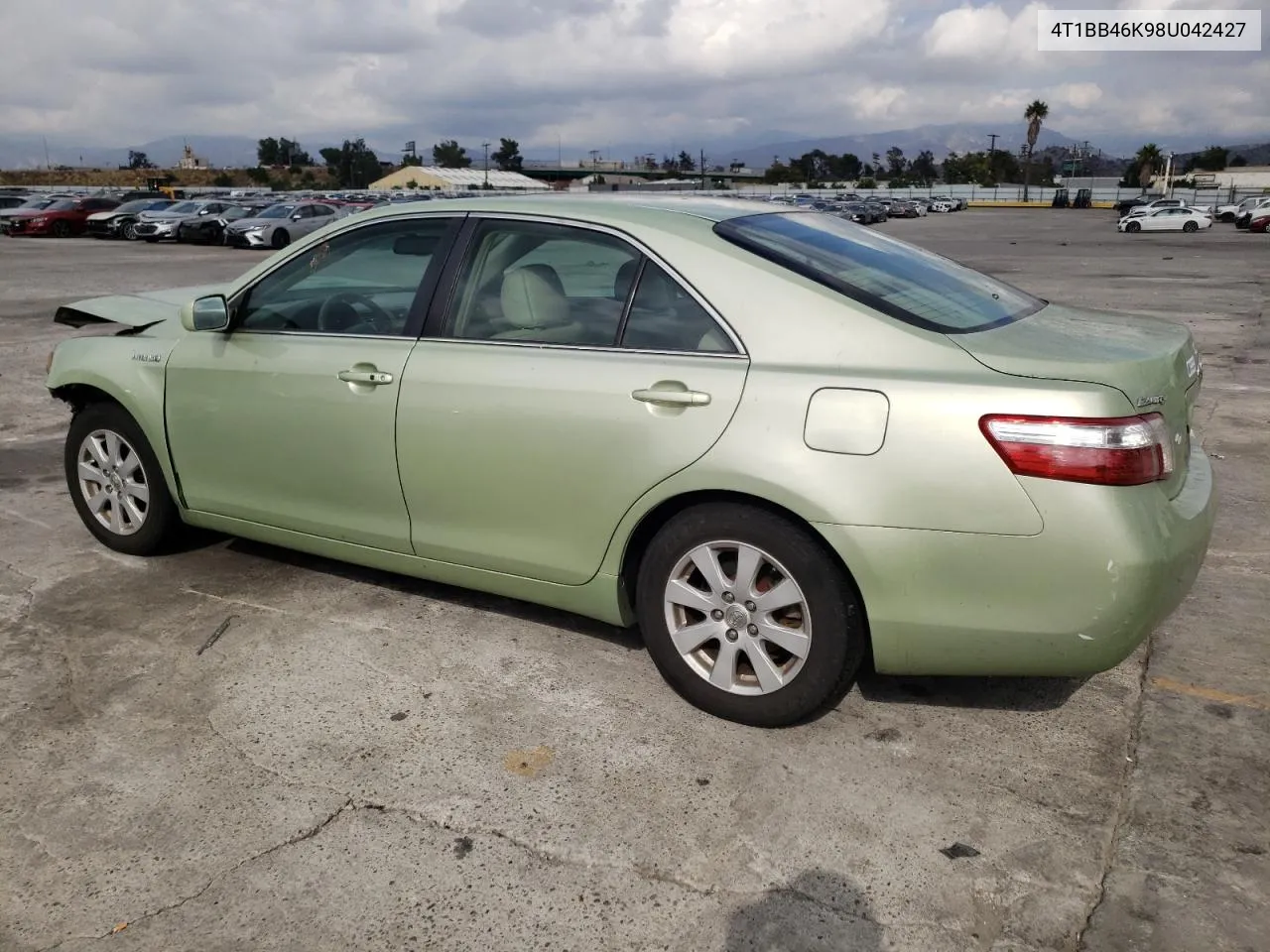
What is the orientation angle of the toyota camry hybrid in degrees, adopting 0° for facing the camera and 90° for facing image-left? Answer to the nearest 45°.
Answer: approximately 135°

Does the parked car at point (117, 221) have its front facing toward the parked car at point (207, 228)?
no

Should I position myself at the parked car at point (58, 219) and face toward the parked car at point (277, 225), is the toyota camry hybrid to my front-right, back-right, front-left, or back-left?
front-right

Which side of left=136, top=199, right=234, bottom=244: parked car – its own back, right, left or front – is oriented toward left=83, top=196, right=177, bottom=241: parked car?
right

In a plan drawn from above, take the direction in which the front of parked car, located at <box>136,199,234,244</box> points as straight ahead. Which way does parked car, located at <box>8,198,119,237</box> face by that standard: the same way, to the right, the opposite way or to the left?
the same way

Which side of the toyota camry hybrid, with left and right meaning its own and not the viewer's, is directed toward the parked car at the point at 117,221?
front

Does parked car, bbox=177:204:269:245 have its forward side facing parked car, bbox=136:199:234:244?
no

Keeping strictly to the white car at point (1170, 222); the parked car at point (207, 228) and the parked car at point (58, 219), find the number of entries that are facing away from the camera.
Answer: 0

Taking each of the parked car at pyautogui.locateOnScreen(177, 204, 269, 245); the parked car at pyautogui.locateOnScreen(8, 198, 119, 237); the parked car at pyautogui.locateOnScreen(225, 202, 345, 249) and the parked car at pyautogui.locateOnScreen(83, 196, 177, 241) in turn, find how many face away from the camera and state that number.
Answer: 0

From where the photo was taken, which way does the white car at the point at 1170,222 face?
to the viewer's left

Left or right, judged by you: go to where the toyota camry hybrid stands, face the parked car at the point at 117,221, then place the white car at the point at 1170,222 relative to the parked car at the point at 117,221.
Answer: right

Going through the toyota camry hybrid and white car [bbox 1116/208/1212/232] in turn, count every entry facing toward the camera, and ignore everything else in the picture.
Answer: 0

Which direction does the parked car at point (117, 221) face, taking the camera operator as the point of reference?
facing the viewer and to the left of the viewer

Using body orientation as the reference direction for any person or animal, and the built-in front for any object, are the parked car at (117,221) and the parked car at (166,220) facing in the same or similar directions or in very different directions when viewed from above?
same or similar directions

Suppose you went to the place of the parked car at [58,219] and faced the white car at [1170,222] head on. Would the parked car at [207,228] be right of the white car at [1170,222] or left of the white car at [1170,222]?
right

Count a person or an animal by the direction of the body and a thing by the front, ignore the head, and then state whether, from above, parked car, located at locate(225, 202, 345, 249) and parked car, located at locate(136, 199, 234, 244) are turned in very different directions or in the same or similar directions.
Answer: same or similar directions

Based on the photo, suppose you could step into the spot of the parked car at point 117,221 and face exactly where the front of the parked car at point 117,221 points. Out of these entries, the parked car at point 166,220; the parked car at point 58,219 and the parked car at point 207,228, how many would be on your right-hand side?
1

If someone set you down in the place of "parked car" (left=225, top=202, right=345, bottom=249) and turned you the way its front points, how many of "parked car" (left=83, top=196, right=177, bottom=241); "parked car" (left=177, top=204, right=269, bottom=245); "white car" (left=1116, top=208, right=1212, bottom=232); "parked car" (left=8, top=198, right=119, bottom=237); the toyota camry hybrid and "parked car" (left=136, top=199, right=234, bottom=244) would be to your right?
4

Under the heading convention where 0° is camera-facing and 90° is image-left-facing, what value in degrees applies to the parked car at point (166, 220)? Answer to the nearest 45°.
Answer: approximately 45°

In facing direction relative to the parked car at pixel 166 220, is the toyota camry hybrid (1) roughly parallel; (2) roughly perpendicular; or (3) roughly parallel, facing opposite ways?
roughly perpendicular

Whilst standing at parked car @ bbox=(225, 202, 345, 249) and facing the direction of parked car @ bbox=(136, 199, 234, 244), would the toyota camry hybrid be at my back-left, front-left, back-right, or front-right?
back-left

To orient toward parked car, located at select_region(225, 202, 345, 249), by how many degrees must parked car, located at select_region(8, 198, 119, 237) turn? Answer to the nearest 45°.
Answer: approximately 90° to its left
